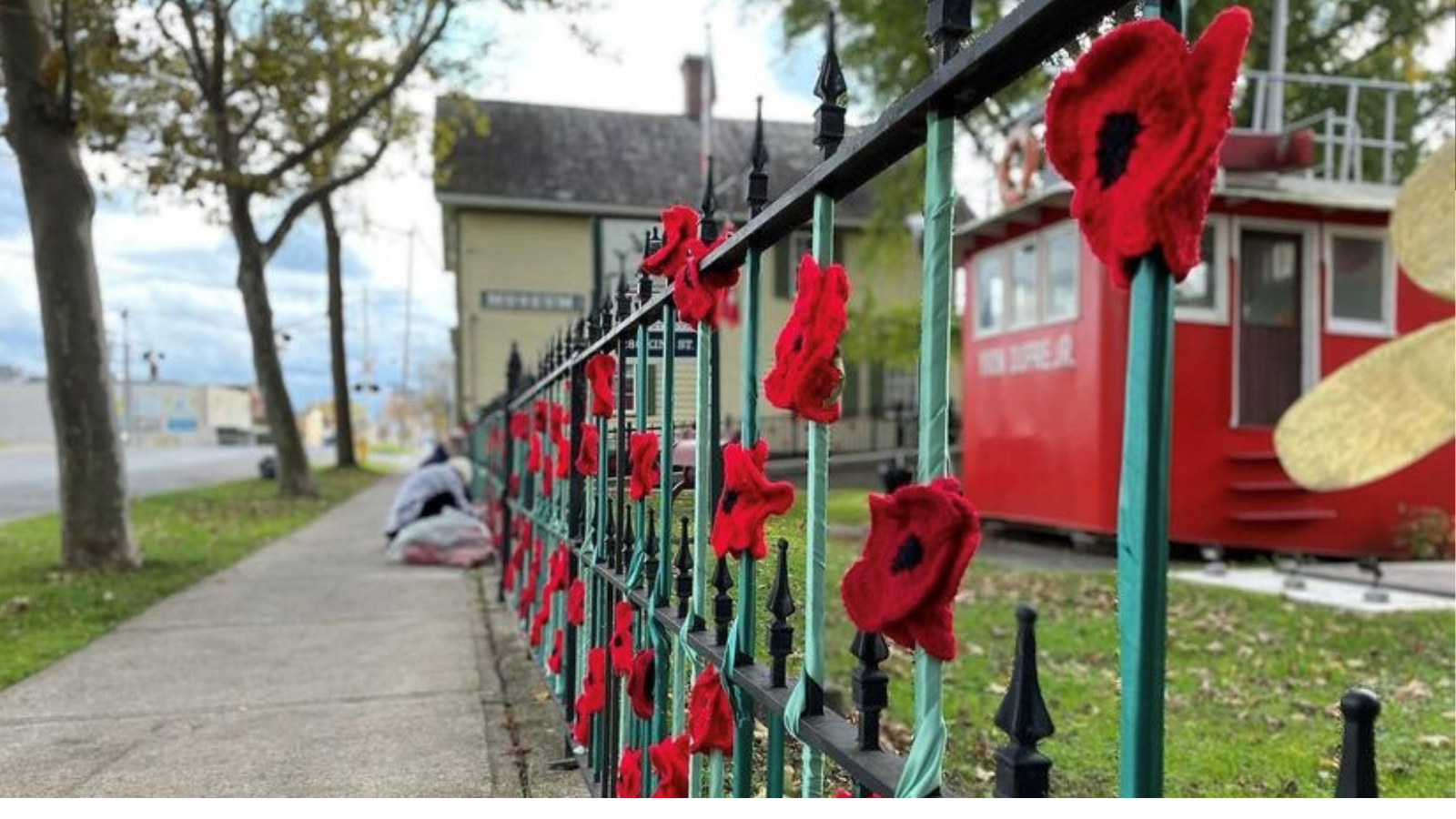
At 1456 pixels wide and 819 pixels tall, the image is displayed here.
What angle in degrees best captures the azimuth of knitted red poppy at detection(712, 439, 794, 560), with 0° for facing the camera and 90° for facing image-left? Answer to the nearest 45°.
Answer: approximately 45°

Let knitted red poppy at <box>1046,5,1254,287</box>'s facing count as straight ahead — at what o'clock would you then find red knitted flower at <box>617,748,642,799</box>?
The red knitted flower is roughly at 3 o'clock from the knitted red poppy.

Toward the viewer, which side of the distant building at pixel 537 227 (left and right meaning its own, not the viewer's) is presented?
front

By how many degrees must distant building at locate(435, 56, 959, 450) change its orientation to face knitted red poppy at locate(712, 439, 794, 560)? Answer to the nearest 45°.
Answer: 0° — it already faces it

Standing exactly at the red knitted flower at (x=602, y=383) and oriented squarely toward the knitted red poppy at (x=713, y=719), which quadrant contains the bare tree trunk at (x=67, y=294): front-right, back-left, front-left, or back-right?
back-right

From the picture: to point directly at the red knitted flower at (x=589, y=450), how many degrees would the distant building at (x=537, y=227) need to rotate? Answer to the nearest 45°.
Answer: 0° — it already faces it

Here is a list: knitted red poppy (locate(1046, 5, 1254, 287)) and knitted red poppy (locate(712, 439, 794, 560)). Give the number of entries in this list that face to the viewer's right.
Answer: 0

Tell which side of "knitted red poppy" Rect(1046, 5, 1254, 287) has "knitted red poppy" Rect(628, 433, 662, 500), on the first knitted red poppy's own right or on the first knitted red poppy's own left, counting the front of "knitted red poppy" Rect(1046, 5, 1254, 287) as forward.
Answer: on the first knitted red poppy's own right

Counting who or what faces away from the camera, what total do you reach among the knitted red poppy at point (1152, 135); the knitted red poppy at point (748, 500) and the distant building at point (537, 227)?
0

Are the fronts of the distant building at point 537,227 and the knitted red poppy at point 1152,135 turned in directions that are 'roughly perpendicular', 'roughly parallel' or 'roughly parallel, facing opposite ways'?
roughly perpendicular

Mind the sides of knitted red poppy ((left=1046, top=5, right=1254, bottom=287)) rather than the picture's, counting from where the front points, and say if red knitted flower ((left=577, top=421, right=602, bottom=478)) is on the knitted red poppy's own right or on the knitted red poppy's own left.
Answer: on the knitted red poppy's own right

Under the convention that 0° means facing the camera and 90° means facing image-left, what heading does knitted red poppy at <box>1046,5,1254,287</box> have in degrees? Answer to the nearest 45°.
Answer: approximately 45°
